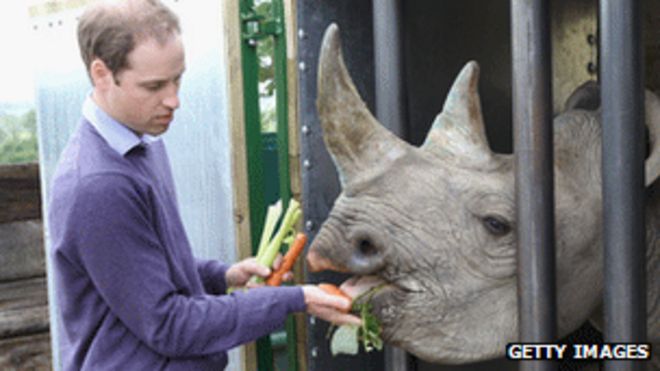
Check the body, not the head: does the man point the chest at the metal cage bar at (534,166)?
yes

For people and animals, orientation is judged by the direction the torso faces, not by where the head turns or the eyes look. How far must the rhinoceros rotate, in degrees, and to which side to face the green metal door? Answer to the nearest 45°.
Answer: approximately 45° to its right

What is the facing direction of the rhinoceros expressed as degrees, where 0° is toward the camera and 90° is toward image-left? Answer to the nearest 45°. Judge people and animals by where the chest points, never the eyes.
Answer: approximately 90°

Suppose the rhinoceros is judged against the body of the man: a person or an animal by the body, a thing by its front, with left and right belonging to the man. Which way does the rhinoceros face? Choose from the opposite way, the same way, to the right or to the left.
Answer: the opposite way

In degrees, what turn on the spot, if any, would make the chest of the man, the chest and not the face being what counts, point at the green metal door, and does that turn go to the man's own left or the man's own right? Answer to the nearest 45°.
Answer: approximately 45° to the man's own left

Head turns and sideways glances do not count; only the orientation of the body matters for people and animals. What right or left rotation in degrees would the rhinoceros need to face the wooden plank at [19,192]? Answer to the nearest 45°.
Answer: approximately 45° to its right

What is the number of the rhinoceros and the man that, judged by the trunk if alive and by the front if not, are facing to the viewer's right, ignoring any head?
1

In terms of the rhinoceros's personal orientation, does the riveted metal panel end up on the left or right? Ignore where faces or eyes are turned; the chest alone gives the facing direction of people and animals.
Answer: on its right

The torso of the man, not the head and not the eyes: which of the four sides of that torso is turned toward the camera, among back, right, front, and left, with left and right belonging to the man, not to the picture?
right
